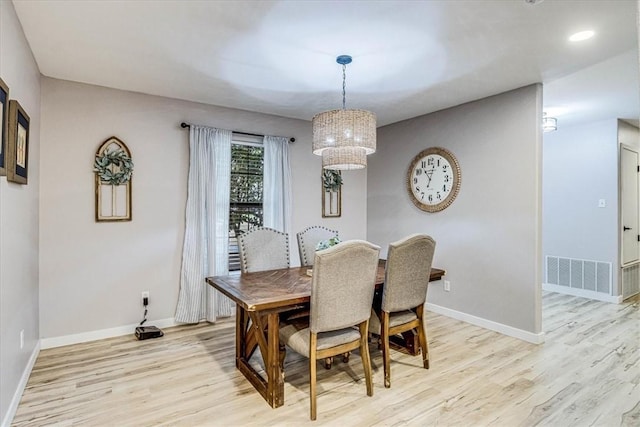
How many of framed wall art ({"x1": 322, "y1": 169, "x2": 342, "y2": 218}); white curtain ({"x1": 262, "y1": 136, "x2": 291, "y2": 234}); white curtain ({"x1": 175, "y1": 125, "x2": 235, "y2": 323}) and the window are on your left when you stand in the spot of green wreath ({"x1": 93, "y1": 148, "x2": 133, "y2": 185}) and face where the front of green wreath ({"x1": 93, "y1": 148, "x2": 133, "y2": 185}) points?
4

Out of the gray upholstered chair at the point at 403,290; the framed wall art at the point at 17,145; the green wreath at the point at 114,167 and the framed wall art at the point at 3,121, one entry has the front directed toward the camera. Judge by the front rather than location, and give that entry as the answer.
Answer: the green wreath

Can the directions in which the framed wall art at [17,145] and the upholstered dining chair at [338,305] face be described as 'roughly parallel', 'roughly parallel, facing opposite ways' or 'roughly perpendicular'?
roughly perpendicular

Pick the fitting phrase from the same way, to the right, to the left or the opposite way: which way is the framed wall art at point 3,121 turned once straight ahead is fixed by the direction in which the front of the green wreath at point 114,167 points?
to the left

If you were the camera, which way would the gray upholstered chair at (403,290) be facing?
facing away from the viewer and to the left of the viewer

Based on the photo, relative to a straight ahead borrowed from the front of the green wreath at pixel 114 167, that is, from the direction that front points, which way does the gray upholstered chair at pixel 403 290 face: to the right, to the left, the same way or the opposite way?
the opposite way

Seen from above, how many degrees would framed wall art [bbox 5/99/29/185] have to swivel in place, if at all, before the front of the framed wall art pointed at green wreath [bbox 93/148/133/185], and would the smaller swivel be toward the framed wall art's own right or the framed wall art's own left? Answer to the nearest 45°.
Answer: approximately 45° to the framed wall art's own left

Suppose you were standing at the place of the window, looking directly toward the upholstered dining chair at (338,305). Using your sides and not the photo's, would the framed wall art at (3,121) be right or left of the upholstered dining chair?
right

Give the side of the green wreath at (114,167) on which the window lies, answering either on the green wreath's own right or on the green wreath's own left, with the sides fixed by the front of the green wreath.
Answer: on the green wreath's own left
